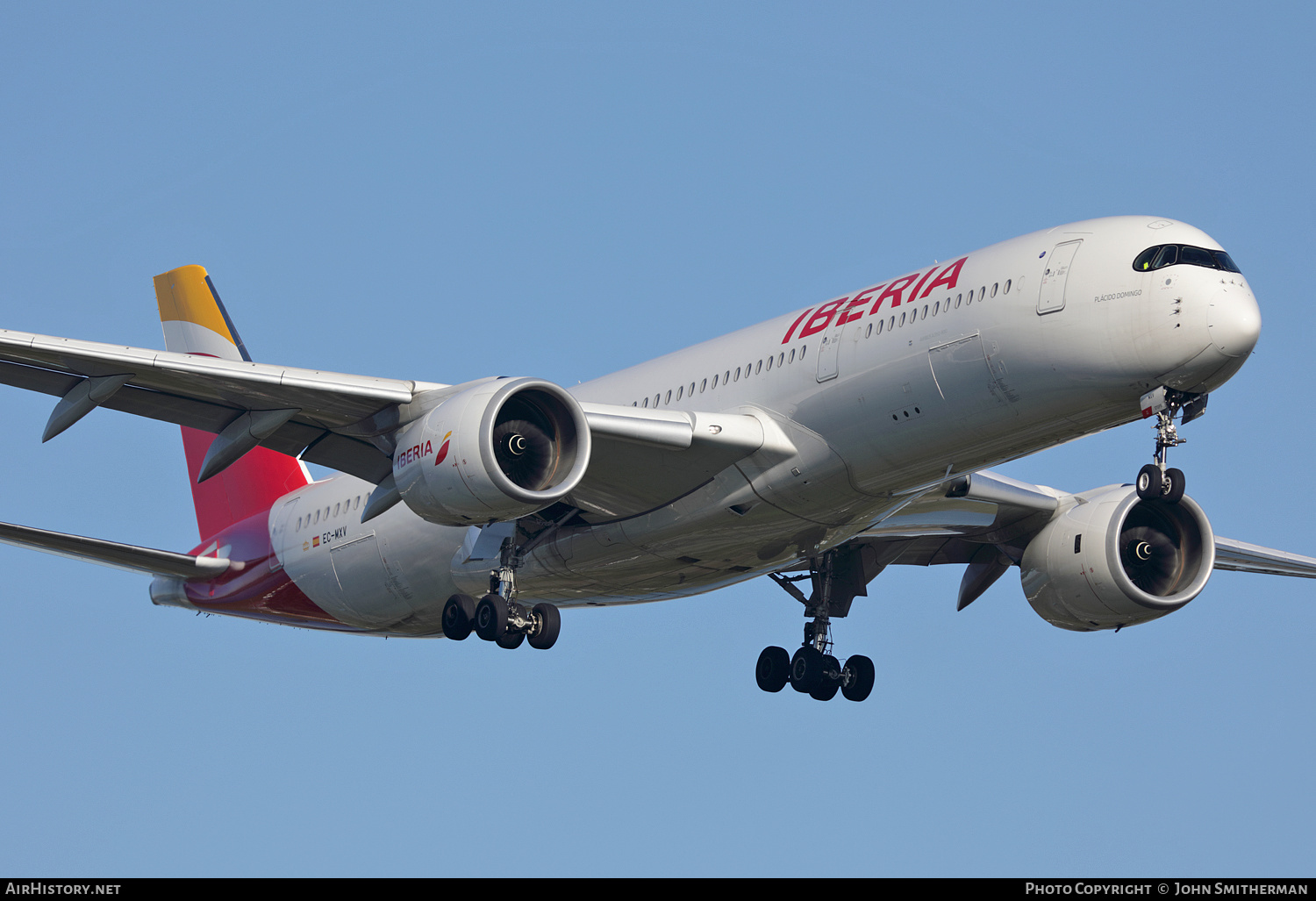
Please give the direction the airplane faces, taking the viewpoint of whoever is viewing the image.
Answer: facing the viewer and to the right of the viewer
